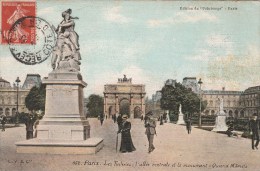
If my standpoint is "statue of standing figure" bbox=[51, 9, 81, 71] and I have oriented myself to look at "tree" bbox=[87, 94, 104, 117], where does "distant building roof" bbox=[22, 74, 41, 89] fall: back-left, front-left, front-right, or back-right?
front-left

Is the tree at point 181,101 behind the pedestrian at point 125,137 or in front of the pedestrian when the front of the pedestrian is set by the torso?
behind

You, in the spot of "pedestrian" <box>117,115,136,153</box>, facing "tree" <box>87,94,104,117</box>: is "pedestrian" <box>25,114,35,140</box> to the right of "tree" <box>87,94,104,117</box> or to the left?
left

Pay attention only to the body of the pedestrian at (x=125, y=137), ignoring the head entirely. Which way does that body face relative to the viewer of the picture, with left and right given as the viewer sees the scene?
facing the viewer and to the left of the viewer

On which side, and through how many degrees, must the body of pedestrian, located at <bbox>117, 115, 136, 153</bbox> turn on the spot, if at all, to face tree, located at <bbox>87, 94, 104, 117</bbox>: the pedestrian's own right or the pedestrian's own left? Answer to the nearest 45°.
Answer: approximately 135° to the pedestrian's own right

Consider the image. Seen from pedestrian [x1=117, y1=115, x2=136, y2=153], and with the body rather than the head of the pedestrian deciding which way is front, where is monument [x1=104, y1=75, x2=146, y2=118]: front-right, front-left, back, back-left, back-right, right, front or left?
back-right

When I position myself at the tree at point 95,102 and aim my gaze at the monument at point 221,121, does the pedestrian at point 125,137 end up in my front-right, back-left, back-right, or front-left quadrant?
front-right

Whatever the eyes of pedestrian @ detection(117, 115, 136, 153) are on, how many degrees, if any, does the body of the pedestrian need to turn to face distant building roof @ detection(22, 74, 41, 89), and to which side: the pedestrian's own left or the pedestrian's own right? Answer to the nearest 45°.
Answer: approximately 90° to the pedestrian's own right
